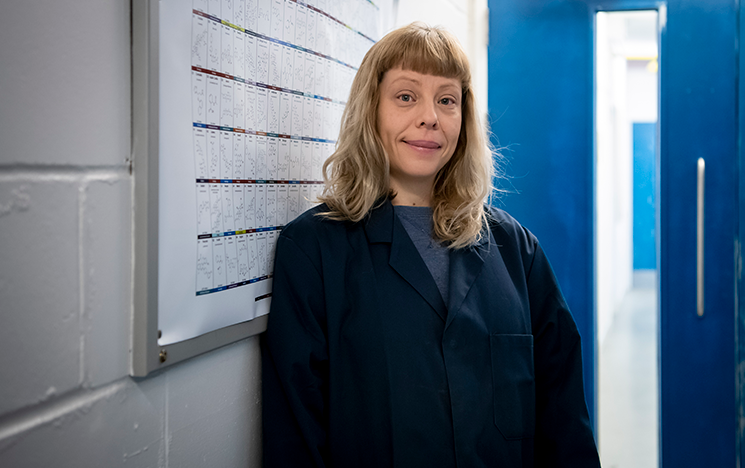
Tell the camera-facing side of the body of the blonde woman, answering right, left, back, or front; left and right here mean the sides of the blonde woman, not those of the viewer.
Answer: front

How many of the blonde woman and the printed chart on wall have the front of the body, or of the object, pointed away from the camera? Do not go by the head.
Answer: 0

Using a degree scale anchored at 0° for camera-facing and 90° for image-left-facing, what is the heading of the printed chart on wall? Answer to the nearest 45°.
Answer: approximately 315°

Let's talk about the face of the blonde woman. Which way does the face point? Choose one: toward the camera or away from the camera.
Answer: toward the camera
